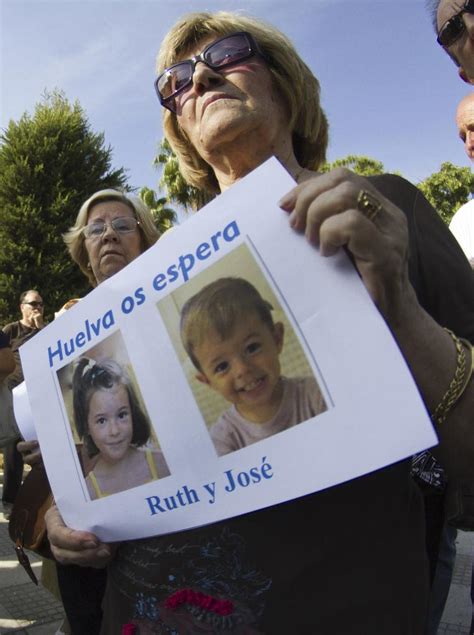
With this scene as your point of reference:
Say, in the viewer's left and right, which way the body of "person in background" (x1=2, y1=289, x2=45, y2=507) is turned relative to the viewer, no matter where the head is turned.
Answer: facing the viewer and to the right of the viewer

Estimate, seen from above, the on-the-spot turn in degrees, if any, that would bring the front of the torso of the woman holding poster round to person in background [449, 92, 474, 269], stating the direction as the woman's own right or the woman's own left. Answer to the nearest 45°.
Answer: approximately 180°

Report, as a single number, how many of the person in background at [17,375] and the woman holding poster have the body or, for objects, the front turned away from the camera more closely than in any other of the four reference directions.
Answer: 0

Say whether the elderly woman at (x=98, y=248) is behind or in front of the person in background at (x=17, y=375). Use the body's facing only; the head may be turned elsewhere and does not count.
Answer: in front

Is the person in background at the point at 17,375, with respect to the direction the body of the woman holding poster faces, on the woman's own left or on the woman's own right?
on the woman's own right

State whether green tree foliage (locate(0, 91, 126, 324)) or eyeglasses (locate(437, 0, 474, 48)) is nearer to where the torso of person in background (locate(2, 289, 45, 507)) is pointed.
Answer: the eyeglasses

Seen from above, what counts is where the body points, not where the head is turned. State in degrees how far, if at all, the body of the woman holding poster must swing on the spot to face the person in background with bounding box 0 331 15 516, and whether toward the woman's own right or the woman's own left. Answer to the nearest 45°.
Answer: approximately 90° to the woman's own right

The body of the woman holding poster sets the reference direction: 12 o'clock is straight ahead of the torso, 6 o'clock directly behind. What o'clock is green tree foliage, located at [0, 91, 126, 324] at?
The green tree foliage is roughly at 4 o'clock from the woman holding poster.

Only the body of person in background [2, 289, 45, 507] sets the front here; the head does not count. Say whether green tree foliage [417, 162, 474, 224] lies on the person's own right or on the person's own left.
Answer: on the person's own left

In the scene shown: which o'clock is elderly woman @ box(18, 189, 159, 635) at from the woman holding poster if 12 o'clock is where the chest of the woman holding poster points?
The elderly woman is roughly at 4 o'clock from the woman holding poster.

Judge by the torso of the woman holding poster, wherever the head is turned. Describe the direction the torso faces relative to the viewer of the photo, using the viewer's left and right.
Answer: facing the viewer and to the left of the viewer
